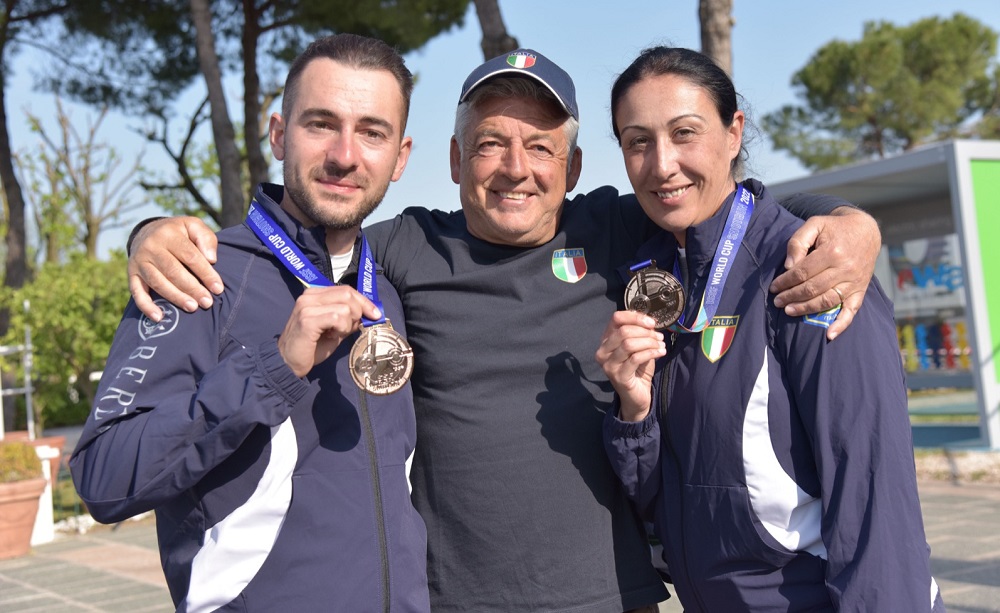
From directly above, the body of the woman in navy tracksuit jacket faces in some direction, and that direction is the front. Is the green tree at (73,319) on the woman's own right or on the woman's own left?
on the woman's own right

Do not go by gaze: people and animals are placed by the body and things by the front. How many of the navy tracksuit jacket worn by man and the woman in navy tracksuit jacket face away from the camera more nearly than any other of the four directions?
0

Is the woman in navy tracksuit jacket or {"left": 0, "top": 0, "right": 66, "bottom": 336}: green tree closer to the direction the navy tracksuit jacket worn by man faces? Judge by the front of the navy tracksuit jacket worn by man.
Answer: the woman in navy tracksuit jacket

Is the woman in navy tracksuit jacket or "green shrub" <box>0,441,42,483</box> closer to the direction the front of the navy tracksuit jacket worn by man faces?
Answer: the woman in navy tracksuit jacket

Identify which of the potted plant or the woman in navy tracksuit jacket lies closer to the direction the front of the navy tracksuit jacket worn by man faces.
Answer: the woman in navy tracksuit jacket

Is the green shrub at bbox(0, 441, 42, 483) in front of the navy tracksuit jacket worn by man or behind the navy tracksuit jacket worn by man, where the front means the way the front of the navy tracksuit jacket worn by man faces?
behind

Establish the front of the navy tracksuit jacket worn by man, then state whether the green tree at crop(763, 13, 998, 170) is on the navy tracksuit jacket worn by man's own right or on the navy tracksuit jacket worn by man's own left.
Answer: on the navy tracksuit jacket worn by man's own left

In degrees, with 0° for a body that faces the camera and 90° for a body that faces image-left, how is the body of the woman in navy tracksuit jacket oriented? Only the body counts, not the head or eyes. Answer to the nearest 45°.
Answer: approximately 45°

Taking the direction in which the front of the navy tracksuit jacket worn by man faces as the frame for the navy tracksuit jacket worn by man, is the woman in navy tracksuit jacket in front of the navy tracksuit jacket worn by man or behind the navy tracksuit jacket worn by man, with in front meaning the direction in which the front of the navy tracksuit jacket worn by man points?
in front

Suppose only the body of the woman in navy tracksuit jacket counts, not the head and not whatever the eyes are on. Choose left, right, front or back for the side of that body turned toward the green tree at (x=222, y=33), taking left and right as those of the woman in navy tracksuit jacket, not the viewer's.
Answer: right
